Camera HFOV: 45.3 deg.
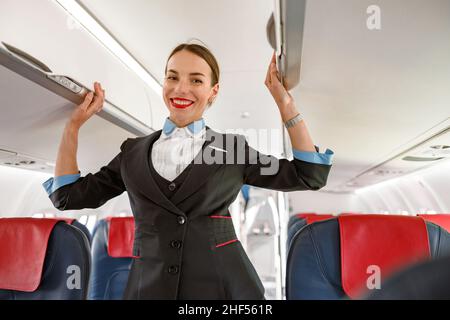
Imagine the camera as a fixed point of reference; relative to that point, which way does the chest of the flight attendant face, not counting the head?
toward the camera

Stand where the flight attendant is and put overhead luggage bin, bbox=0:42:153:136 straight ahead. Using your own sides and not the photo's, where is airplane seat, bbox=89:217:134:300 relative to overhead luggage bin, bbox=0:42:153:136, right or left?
right

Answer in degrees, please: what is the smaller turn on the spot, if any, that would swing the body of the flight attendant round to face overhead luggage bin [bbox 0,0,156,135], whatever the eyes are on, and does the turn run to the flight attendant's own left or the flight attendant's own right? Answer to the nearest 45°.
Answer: approximately 135° to the flight attendant's own right
